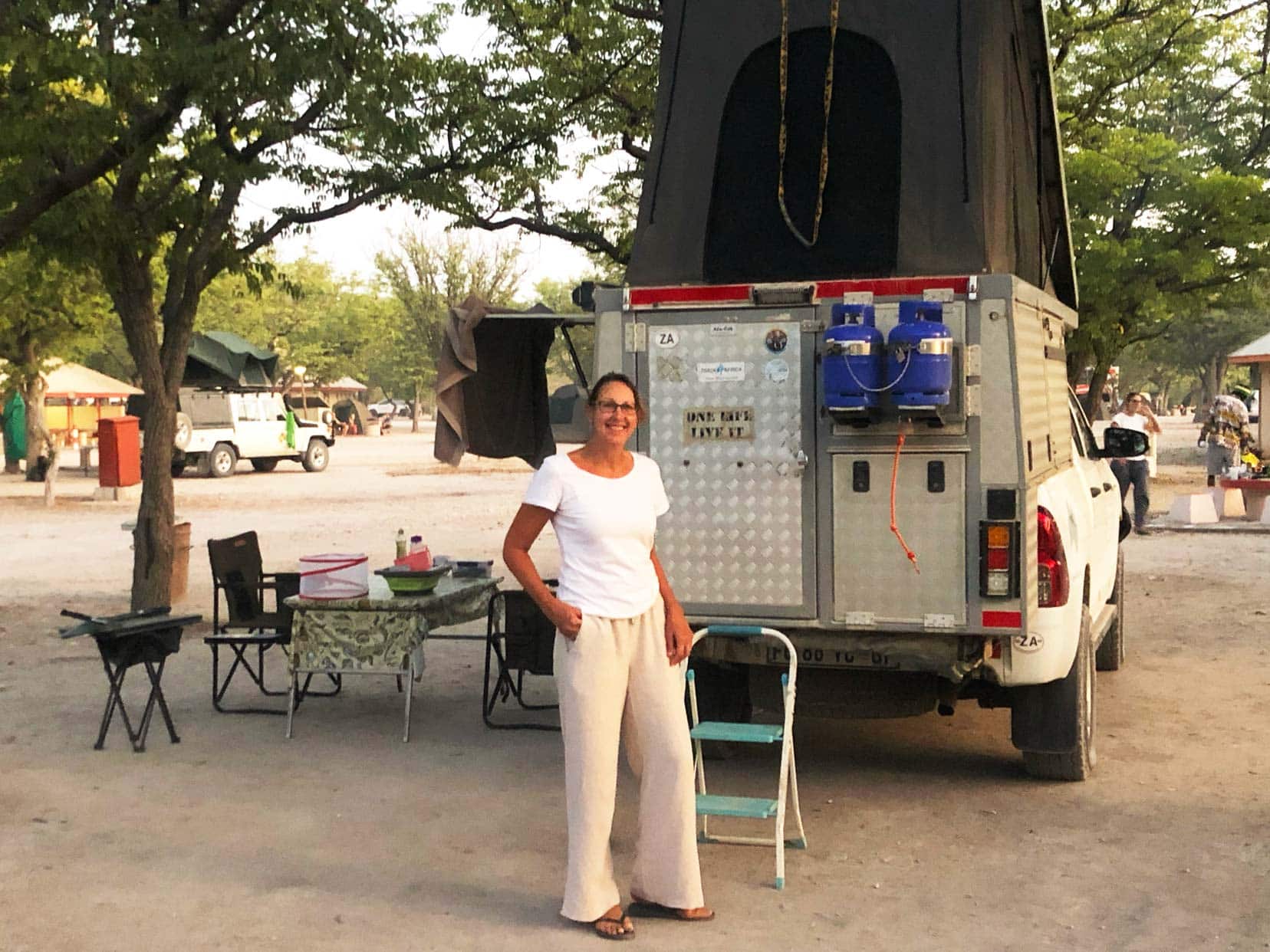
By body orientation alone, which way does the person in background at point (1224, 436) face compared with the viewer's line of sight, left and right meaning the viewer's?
facing away from the viewer

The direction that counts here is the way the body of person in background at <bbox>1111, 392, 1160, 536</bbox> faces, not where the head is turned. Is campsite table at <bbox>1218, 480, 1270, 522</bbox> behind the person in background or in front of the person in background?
behind

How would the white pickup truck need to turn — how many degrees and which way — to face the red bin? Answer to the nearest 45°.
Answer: approximately 45° to its left

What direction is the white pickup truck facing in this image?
away from the camera

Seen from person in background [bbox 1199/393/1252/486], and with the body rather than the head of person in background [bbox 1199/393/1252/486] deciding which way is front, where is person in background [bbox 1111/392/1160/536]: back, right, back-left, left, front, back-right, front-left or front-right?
back

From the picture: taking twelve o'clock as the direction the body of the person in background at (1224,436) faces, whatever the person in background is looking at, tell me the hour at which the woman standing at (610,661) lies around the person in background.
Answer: The woman standing is roughly at 6 o'clock from the person in background.

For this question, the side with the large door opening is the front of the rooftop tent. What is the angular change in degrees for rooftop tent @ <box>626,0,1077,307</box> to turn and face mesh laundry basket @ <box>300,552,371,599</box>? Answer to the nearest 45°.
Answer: approximately 90° to its right

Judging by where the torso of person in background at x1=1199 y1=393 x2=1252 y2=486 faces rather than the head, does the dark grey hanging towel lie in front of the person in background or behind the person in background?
behind
